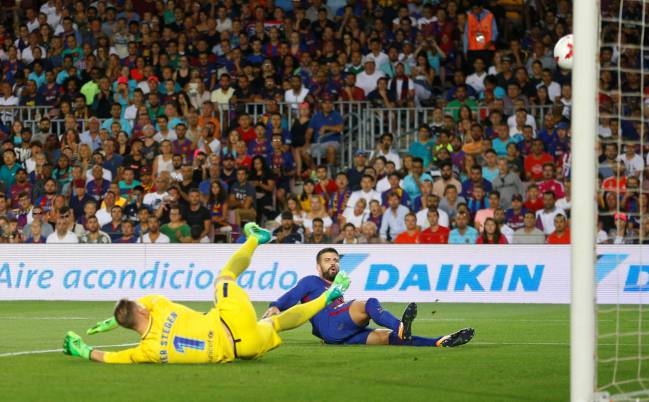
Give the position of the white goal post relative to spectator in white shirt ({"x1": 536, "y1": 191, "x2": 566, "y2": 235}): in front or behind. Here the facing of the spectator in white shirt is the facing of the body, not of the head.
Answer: in front

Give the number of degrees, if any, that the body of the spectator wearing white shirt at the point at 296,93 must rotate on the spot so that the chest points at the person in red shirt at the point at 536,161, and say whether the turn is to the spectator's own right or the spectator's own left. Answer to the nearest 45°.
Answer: approximately 45° to the spectator's own left

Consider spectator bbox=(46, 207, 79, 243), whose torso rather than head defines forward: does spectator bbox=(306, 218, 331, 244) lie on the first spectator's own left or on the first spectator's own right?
on the first spectator's own left

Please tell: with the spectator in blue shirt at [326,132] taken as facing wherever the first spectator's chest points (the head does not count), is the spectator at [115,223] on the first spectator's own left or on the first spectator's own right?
on the first spectator's own right

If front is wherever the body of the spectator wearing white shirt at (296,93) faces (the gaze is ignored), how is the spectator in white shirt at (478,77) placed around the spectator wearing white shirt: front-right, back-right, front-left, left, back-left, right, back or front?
left

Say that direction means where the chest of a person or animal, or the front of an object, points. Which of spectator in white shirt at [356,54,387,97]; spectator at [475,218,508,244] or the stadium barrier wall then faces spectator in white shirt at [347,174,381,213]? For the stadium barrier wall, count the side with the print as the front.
spectator in white shirt at [356,54,387,97]

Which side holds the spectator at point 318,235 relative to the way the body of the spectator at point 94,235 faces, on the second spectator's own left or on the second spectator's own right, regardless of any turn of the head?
on the second spectator's own left

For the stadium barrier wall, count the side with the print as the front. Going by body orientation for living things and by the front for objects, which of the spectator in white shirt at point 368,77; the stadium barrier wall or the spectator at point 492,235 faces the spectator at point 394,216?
the spectator in white shirt

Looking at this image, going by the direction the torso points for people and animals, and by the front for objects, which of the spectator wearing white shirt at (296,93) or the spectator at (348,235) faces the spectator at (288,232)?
the spectator wearing white shirt
